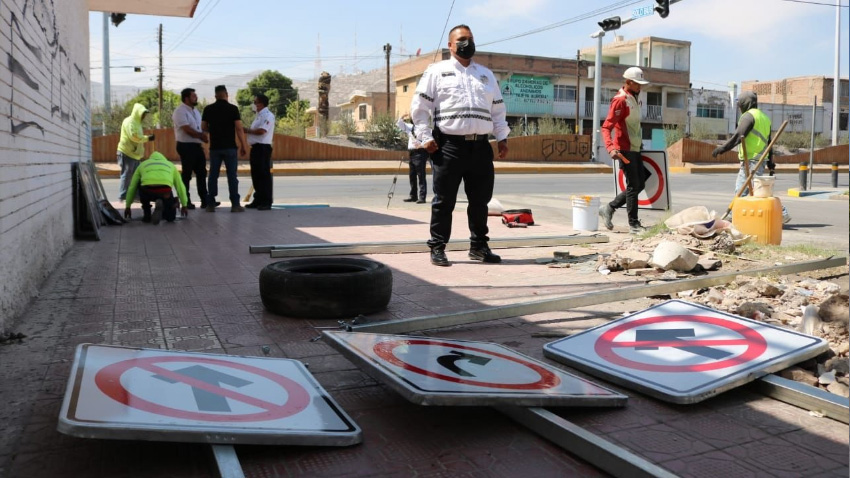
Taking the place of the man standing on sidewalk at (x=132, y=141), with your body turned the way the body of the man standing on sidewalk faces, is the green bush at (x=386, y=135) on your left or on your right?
on your left

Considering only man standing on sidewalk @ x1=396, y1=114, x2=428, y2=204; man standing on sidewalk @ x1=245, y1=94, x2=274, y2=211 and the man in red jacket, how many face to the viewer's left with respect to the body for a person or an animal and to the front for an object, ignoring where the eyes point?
2

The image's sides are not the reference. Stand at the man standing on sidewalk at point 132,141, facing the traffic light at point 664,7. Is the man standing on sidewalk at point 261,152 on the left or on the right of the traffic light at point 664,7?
right

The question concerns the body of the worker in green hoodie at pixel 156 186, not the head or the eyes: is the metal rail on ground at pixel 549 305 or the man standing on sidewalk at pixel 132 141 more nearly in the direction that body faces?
the man standing on sidewalk

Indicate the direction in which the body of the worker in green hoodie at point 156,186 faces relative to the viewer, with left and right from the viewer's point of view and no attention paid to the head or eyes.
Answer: facing away from the viewer

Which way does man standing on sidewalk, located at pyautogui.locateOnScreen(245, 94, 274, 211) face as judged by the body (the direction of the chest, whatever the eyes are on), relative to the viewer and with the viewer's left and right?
facing to the left of the viewer

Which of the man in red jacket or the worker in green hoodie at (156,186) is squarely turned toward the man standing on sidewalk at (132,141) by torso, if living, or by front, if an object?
the worker in green hoodie
